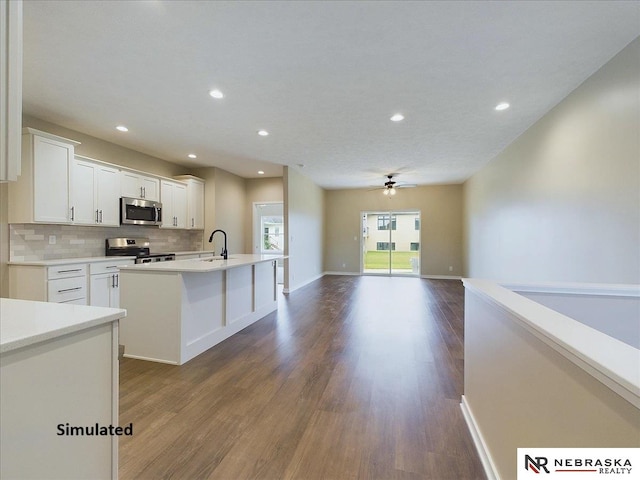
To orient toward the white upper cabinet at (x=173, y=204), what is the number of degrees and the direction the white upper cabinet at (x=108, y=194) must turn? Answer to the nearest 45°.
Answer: approximately 90° to its left

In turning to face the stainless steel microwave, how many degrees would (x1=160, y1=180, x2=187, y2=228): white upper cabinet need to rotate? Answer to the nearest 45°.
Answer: approximately 90° to its right

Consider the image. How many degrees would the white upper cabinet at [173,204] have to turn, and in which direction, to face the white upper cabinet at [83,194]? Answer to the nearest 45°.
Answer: approximately 90° to its right

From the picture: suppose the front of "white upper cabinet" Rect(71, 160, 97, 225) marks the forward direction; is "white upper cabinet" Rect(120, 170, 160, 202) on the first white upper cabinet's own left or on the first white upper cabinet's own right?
on the first white upper cabinet's own left

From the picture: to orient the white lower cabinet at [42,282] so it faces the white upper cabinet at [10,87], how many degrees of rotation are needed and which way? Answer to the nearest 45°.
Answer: approximately 45° to its right

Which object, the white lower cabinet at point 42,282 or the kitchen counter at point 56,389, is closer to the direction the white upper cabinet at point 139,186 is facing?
the kitchen counter

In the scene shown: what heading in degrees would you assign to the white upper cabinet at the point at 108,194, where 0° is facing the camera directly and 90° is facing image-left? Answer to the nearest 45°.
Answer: approximately 315°

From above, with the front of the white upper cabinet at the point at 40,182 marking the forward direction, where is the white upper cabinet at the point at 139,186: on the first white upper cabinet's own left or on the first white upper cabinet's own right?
on the first white upper cabinet's own left

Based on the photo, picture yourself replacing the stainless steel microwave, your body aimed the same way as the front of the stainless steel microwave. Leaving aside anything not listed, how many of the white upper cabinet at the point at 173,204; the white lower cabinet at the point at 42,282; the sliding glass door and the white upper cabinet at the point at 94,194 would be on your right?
2

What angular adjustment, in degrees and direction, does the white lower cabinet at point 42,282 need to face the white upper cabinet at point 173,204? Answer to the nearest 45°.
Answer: approximately 90° to its left
